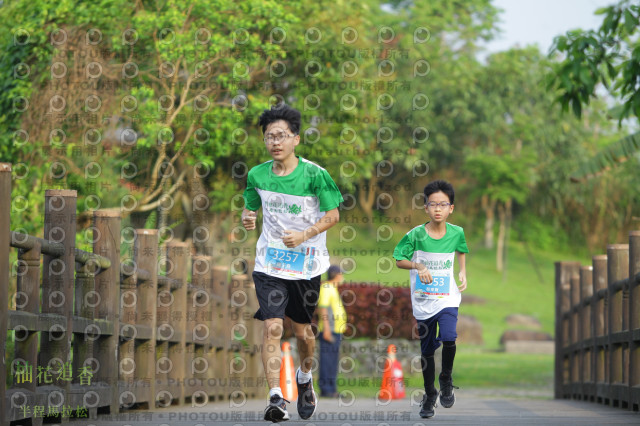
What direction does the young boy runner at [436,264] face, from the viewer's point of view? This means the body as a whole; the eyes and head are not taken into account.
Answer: toward the camera

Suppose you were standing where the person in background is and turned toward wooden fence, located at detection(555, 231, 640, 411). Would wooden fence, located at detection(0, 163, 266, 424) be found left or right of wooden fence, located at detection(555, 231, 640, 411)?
right

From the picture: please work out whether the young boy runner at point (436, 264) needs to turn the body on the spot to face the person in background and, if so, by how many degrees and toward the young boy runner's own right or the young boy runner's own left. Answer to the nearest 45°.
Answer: approximately 180°

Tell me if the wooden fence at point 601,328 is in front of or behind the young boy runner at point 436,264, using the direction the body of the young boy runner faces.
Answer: behind

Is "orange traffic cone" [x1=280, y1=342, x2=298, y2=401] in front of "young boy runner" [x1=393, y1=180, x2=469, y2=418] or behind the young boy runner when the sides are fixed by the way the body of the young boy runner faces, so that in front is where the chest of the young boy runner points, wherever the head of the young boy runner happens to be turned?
behind

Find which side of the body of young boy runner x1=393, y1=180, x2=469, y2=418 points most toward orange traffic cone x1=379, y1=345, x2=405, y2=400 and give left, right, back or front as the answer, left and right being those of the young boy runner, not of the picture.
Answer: back

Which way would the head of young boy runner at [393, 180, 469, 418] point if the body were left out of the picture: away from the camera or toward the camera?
toward the camera

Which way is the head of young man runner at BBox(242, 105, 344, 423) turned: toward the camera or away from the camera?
toward the camera
